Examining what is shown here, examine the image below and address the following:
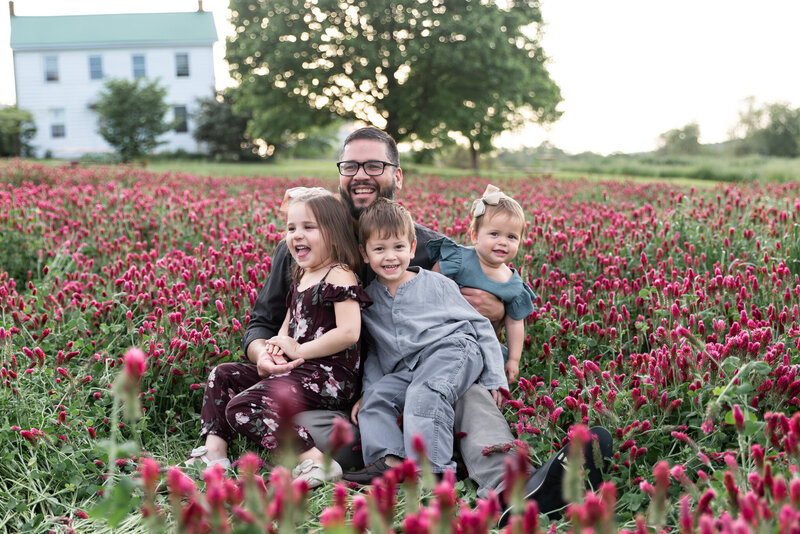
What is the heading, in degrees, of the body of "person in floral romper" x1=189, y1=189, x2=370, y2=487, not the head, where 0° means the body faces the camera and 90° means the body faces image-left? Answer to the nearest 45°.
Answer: approximately 45°

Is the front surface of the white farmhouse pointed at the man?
yes

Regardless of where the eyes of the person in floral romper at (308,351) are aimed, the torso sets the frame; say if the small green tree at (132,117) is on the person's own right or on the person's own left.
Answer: on the person's own right

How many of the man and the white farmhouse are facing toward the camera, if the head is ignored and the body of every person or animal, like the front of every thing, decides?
2

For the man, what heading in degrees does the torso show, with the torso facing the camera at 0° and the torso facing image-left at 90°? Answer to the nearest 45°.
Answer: approximately 0°

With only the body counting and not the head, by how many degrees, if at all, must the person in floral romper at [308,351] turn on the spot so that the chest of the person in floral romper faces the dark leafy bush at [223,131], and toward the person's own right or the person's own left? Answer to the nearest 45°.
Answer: approximately 135° to the person's own right

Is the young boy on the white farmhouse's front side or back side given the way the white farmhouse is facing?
on the front side

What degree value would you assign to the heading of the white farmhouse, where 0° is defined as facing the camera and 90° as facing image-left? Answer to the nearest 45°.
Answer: approximately 0°
